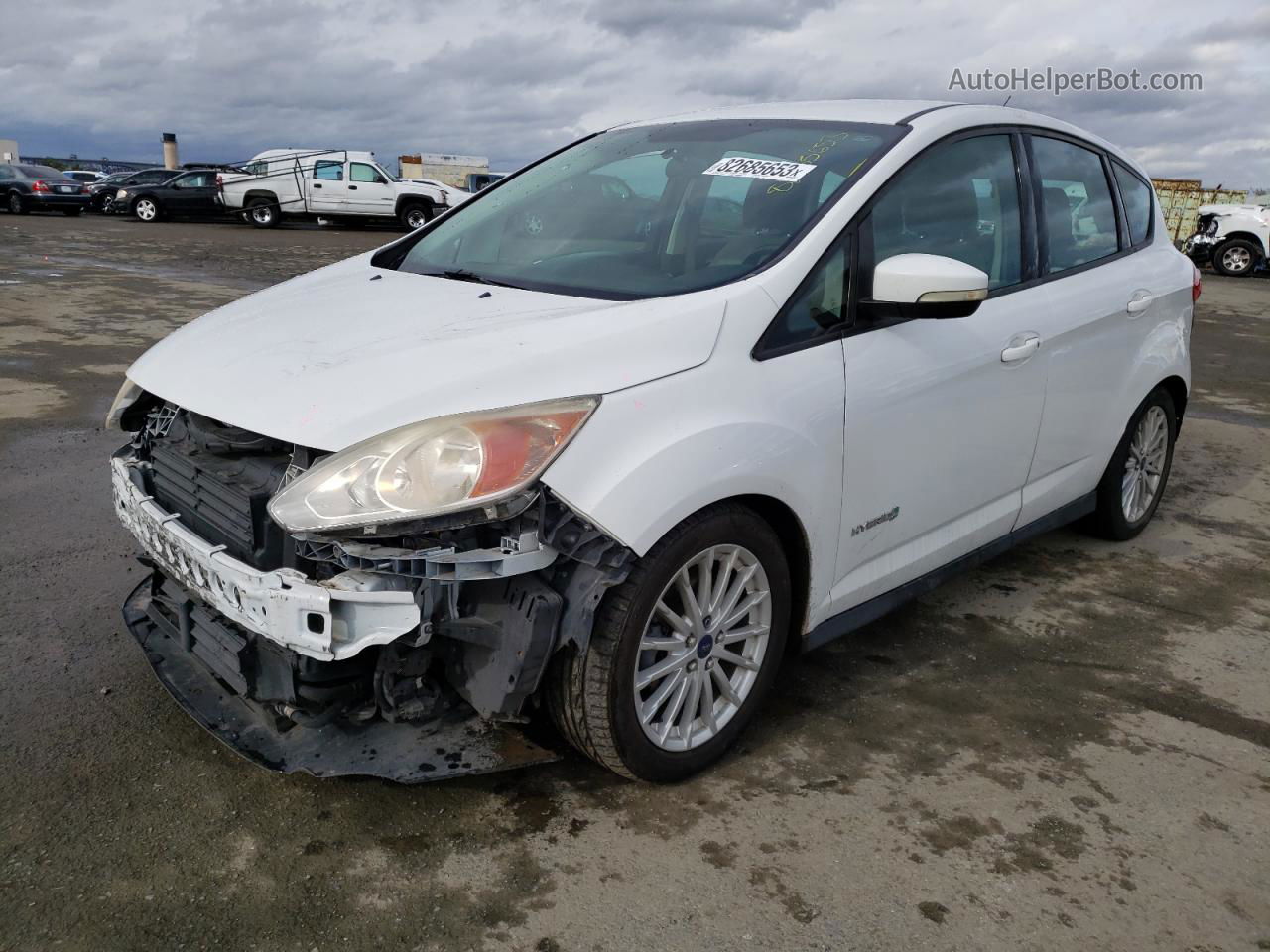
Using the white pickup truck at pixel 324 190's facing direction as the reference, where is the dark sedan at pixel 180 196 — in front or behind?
behind

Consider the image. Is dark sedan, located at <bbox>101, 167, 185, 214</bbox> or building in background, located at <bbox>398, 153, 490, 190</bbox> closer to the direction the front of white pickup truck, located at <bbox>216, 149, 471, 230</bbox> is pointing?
the building in background

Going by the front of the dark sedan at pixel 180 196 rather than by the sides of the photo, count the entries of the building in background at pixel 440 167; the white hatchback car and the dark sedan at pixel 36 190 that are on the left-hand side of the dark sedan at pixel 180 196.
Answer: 1

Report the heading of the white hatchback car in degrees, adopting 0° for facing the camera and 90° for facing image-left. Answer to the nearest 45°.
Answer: approximately 45°

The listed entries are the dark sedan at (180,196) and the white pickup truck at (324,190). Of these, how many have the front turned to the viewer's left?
1

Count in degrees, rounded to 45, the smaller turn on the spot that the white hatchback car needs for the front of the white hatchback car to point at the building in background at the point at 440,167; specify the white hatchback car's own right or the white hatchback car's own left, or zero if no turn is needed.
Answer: approximately 135° to the white hatchback car's own right

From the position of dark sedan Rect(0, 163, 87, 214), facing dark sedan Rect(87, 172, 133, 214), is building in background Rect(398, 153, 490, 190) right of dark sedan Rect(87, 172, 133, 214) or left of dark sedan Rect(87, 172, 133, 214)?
left

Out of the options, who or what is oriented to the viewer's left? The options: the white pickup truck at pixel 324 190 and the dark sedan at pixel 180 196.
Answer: the dark sedan

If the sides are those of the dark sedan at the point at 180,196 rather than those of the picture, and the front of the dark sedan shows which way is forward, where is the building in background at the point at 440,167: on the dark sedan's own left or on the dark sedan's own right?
on the dark sedan's own right

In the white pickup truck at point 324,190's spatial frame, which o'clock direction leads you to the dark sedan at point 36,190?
The dark sedan is roughly at 7 o'clock from the white pickup truck.

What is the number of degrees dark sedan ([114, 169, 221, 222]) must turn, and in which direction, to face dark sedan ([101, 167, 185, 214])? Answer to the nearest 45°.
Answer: approximately 45° to its right

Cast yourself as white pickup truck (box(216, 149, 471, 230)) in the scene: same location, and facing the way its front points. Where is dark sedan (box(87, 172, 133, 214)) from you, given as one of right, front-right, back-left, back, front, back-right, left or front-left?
back-left

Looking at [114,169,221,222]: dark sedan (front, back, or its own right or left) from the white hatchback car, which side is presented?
left

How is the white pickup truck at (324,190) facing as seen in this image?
to the viewer's right
